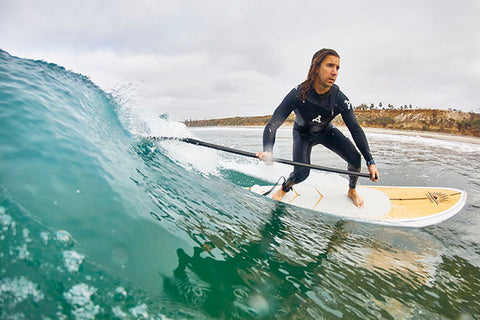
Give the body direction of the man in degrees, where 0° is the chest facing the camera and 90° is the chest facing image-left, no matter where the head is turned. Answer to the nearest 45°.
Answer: approximately 0°
